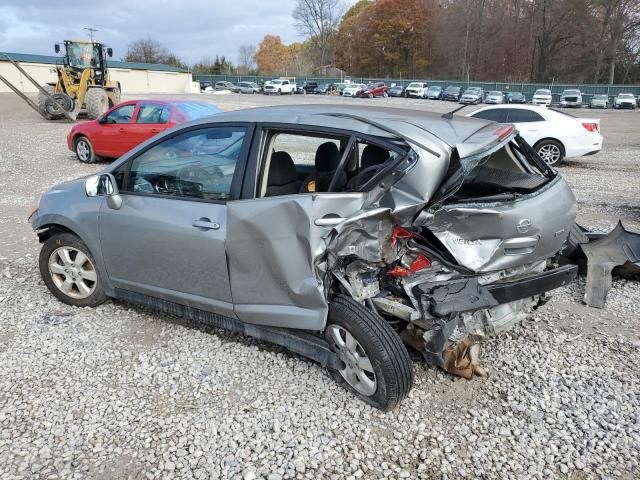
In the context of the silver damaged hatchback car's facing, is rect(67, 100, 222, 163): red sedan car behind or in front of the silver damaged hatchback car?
in front

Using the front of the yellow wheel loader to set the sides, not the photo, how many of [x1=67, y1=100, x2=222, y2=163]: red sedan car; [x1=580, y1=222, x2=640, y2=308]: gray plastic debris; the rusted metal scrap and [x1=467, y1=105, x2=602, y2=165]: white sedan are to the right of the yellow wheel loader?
0

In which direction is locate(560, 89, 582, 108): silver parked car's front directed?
toward the camera

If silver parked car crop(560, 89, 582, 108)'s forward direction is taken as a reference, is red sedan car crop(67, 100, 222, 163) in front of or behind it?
in front

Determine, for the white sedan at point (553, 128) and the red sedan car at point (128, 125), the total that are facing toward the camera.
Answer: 0

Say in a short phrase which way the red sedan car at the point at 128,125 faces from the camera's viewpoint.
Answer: facing away from the viewer and to the left of the viewer

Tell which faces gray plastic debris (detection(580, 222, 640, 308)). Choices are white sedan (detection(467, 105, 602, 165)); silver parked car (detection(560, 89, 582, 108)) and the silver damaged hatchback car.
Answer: the silver parked car

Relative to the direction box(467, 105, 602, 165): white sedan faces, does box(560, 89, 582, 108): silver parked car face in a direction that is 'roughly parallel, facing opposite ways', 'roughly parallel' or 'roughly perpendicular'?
roughly perpendicular

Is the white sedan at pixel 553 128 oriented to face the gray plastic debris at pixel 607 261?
no

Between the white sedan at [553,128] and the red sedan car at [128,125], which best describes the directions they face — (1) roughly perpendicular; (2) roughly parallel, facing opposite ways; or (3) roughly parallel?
roughly parallel

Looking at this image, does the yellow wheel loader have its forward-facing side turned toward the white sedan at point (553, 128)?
no

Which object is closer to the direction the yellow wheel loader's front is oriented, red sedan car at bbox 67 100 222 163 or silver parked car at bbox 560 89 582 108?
the red sedan car

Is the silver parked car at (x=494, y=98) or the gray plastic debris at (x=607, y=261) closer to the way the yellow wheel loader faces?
the gray plastic debris

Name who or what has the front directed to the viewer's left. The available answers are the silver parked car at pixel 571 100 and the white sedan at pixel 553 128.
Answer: the white sedan

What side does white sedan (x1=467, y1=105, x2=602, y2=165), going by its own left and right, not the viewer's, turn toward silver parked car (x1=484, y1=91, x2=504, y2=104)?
right

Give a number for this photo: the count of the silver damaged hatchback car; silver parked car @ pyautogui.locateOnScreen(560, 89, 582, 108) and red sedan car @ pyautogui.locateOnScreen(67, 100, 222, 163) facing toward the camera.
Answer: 1

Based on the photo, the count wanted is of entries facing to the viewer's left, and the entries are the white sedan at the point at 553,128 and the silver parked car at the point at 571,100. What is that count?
1

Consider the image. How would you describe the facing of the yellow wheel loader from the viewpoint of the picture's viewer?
facing the viewer and to the left of the viewer

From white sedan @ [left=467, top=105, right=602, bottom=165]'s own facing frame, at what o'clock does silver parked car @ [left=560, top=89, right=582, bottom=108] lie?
The silver parked car is roughly at 3 o'clock from the white sedan.

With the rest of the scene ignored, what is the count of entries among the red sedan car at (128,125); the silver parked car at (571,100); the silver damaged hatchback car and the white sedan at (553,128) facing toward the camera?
1

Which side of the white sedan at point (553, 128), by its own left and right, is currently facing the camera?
left
